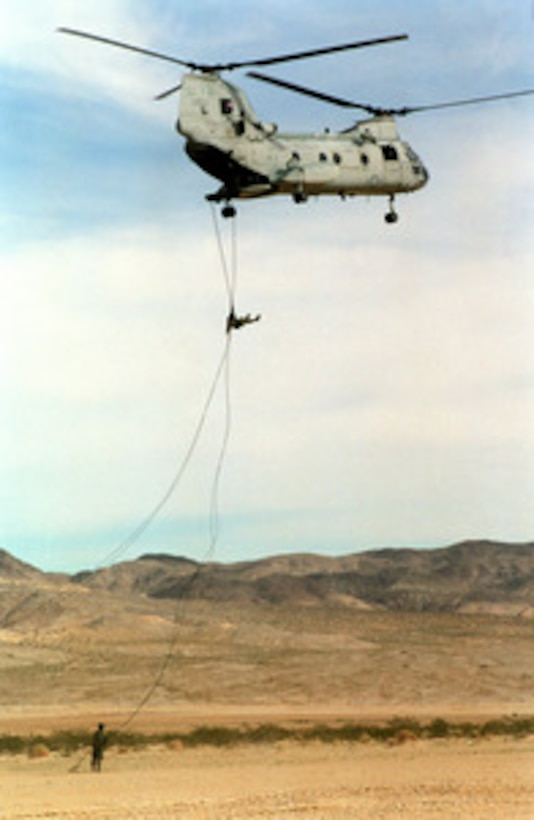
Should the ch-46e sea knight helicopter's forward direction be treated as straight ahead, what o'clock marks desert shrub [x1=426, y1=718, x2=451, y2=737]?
The desert shrub is roughly at 11 o'clock from the ch-46e sea knight helicopter.

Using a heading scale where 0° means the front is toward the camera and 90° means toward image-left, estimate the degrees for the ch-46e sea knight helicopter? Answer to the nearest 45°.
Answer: approximately 225°
